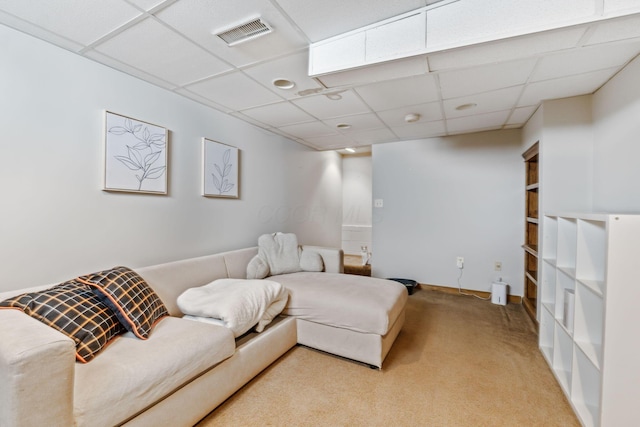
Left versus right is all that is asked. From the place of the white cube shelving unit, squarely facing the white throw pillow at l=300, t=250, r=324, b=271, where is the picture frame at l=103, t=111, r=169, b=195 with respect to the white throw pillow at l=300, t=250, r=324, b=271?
left

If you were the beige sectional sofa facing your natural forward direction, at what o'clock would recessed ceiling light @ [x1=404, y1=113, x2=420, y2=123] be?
The recessed ceiling light is roughly at 10 o'clock from the beige sectional sofa.

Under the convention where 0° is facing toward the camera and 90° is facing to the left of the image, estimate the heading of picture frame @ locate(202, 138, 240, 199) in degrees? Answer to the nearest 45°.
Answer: approximately 315°
